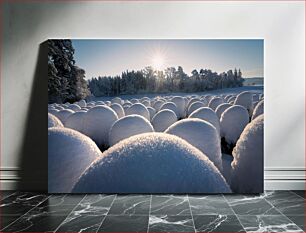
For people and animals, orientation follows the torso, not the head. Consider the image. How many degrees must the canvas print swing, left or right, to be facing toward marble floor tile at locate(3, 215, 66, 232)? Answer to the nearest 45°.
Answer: approximately 45° to its right

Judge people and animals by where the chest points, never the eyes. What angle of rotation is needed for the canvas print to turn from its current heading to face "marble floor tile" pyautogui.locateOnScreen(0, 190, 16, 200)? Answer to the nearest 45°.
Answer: approximately 90° to its right

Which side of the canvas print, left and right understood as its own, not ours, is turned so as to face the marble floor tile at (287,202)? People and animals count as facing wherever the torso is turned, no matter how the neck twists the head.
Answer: left

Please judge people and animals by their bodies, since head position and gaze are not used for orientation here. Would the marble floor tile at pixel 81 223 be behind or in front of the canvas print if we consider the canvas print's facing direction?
in front

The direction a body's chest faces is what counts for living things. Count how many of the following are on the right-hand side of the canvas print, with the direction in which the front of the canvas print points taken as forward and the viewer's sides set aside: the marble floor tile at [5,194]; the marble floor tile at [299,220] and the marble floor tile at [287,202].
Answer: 1

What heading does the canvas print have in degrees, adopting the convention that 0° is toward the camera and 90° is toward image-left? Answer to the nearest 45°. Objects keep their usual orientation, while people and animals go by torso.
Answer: approximately 0°

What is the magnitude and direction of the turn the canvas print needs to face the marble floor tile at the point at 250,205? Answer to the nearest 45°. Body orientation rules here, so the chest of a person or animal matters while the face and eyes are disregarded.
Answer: approximately 45° to its left
